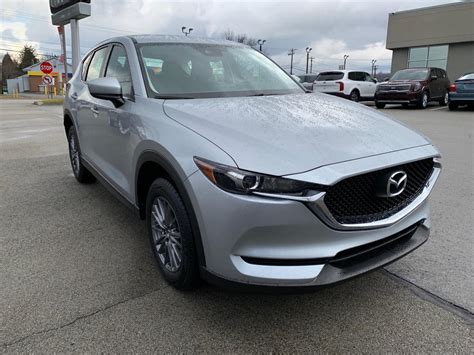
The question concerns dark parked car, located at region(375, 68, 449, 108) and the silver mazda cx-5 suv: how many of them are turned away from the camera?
0

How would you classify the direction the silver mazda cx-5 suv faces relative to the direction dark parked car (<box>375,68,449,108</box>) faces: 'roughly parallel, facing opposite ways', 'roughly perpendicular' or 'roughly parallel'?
roughly perpendicular

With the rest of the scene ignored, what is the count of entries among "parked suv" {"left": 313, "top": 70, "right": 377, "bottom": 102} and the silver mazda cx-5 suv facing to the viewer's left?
0

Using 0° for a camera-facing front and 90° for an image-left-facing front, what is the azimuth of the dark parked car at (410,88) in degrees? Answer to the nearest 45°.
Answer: approximately 45°

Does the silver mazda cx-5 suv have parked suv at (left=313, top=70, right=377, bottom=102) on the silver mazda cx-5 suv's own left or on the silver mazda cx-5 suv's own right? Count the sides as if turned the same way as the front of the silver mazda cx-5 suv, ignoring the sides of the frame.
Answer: on the silver mazda cx-5 suv's own left

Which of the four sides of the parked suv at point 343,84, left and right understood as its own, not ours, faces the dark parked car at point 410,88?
right

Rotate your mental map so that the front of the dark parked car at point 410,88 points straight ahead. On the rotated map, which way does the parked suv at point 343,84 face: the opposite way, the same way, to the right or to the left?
the opposite way

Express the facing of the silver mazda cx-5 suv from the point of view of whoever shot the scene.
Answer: facing the viewer and to the right of the viewer

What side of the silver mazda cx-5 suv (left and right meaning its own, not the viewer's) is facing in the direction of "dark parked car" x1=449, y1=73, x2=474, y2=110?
left

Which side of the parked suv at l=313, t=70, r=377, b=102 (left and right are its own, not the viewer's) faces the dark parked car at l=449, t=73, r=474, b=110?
right

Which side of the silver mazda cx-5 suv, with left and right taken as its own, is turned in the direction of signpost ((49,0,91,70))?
back

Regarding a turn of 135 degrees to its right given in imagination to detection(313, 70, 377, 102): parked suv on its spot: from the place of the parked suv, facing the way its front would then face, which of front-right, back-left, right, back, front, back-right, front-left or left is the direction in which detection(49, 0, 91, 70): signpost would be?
right

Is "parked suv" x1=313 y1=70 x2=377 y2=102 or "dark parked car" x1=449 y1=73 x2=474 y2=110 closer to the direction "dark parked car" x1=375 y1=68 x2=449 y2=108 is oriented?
the parked suv

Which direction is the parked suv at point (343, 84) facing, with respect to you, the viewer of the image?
facing away from the viewer and to the right of the viewer
